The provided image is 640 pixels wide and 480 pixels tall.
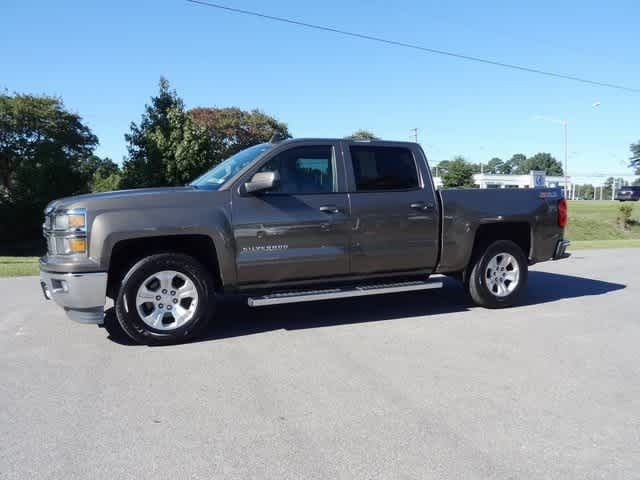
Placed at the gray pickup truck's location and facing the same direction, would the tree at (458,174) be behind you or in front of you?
behind

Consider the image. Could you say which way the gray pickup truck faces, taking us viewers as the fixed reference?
facing the viewer and to the left of the viewer

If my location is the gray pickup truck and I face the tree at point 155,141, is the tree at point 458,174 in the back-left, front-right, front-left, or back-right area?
front-right

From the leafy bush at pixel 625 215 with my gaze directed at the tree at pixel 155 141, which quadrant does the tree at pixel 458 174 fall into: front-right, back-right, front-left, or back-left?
front-right

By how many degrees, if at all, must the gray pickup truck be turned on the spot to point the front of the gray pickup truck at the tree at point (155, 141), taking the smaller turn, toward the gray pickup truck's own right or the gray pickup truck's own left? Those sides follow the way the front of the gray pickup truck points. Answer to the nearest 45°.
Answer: approximately 135° to the gray pickup truck's own right

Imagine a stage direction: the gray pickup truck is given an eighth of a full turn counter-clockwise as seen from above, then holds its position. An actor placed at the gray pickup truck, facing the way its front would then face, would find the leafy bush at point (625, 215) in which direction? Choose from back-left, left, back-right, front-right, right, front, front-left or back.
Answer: back-left
